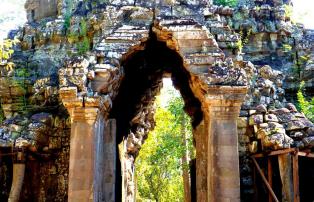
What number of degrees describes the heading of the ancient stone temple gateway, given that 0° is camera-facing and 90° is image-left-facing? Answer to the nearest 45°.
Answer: approximately 0°

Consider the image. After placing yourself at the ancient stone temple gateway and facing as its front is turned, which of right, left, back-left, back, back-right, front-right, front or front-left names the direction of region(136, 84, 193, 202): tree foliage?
back
